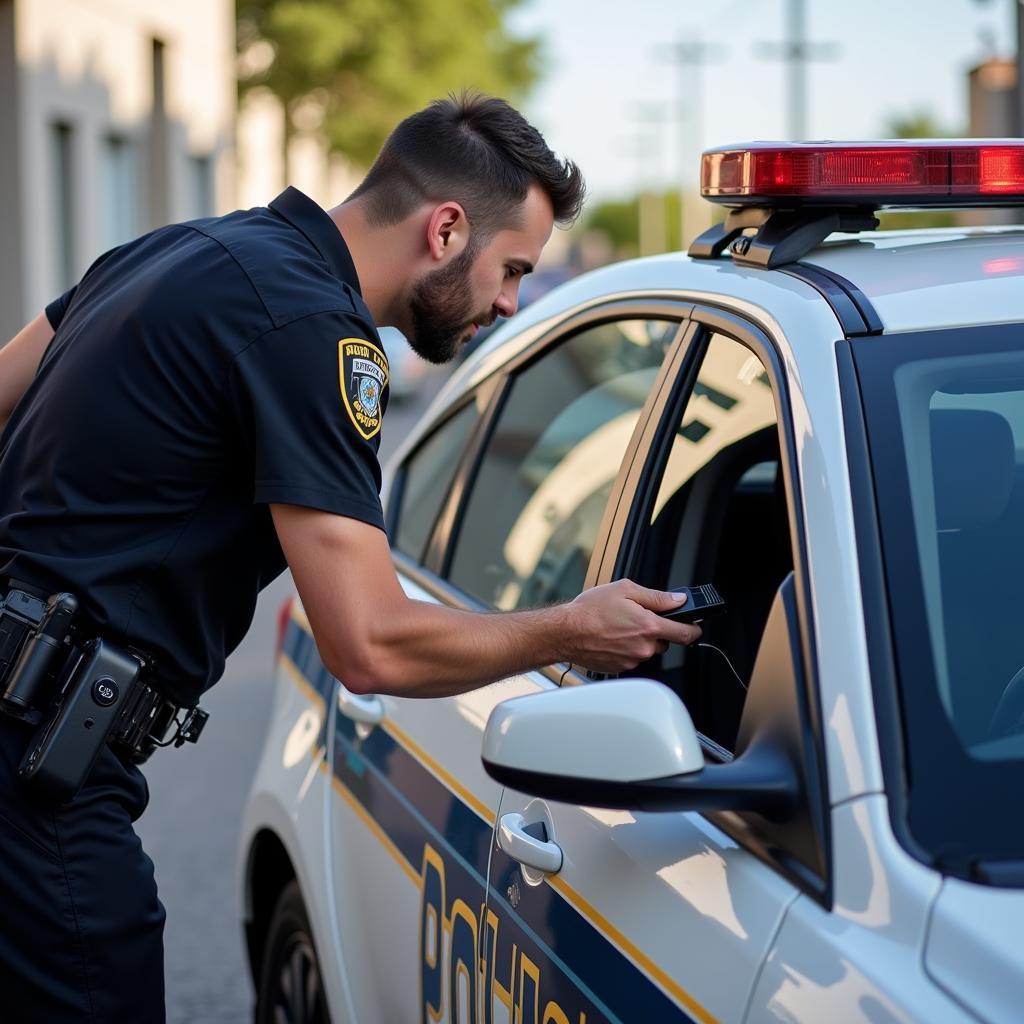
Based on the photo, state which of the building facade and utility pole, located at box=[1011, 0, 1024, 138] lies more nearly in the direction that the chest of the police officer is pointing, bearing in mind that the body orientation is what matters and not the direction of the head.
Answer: the utility pole

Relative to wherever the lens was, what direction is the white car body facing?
facing the viewer and to the right of the viewer

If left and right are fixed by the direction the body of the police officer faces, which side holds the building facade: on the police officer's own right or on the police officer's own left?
on the police officer's own left

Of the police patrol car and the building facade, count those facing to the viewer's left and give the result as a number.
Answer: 0

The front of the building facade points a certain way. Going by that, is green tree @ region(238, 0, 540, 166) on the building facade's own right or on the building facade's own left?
on the building facade's own left

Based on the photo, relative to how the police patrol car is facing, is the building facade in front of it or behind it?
behind

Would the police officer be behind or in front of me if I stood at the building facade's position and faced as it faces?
in front

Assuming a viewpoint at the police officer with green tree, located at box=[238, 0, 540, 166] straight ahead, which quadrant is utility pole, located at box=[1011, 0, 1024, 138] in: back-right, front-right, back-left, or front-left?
front-right

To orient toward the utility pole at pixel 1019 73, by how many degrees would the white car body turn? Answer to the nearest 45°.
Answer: approximately 135° to its left

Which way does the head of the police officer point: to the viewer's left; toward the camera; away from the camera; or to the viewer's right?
to the viewer's right

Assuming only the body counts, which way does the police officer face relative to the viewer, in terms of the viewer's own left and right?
facing to the right of the viewer

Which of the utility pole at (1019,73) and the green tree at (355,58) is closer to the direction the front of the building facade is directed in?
the utility pole

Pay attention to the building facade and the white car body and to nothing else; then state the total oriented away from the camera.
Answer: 0

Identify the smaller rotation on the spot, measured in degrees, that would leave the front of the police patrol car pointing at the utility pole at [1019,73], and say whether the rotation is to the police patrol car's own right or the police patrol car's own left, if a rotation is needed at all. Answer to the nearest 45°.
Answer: approximately 135° to the police patrol car's own left

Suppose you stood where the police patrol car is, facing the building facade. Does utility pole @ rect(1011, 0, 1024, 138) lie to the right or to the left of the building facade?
right
